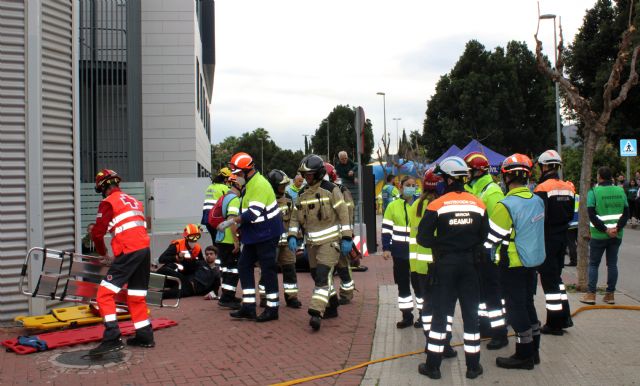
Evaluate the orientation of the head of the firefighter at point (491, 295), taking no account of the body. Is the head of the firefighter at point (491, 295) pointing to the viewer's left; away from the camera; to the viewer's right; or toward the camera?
to the viewer's left

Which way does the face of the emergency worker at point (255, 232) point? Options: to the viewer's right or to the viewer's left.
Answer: to the viewer's left

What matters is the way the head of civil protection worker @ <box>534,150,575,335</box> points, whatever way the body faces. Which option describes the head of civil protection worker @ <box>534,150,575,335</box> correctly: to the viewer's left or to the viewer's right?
to the viewer's left

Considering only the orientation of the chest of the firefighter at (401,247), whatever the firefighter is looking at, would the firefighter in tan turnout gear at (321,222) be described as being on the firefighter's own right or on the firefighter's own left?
on the firefighter's own right

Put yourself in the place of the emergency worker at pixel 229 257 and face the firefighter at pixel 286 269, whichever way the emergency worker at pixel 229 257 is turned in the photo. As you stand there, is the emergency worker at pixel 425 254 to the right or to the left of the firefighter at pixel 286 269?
right
